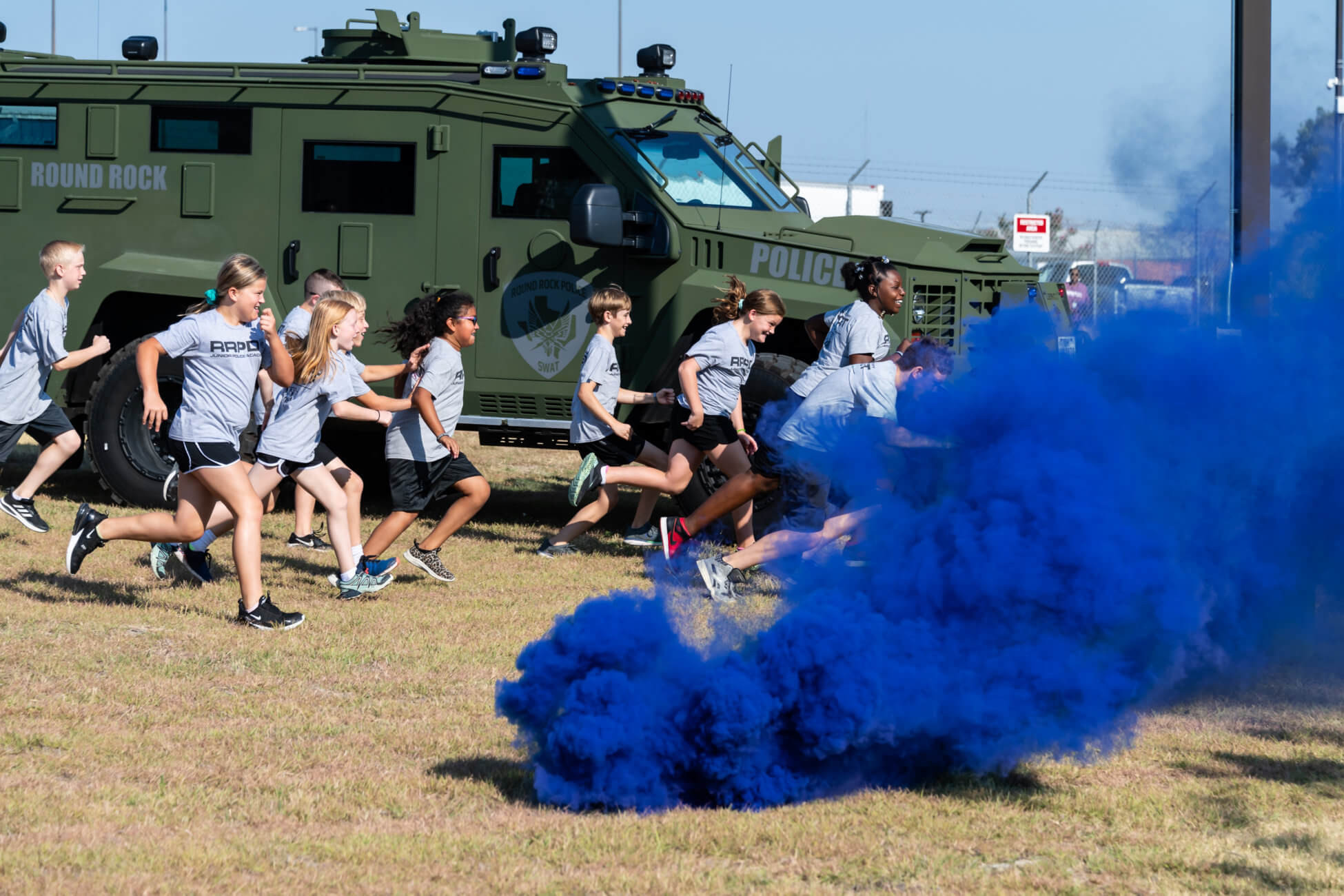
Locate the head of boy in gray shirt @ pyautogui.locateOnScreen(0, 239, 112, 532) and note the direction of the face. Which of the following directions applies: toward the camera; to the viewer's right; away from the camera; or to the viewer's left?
to the viewer's right

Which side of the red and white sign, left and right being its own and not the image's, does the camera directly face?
front

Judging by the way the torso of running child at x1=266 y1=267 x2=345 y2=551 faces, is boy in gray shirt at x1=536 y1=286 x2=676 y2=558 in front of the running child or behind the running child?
in front

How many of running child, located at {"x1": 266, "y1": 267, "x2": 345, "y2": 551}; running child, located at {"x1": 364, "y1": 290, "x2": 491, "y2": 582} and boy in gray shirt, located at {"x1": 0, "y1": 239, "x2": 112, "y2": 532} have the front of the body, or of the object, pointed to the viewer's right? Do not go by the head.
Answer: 3

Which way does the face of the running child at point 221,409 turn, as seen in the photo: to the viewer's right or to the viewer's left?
to the viewer's right

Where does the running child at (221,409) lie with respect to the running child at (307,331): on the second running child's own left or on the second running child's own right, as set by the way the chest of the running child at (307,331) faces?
on the second running child's own right

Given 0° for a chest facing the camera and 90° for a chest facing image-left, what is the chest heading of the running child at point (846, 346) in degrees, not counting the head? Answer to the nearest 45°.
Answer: approximately 270°

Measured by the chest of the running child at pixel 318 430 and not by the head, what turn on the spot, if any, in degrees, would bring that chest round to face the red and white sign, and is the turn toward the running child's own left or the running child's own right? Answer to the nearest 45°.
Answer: approximately 45° to the running child's own left

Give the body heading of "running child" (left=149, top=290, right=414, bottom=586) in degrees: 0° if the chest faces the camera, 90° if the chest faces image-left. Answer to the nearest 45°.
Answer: approximately 270°

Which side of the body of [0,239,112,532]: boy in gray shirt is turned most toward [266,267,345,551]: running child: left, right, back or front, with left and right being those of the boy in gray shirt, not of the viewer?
front

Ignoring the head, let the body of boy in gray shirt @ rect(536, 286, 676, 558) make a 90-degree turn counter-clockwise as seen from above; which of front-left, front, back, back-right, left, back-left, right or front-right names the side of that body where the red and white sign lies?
front-right

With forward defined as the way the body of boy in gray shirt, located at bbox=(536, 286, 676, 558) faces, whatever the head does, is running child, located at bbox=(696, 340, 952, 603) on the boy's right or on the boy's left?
on the boy's right

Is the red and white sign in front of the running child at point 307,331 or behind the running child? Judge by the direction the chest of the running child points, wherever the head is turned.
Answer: in front

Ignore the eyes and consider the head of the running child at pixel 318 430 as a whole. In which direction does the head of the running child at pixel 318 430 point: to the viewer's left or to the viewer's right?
to the viewer's right
